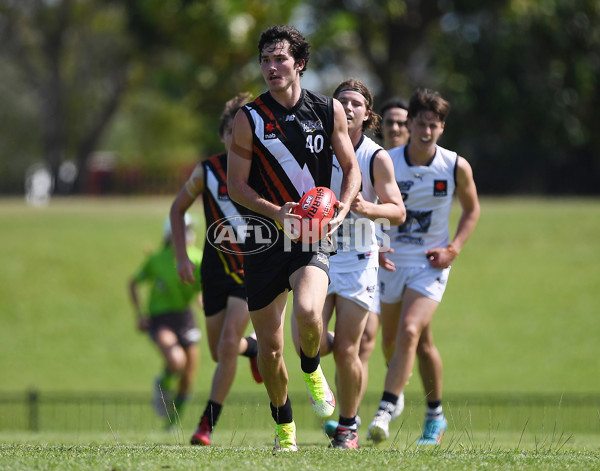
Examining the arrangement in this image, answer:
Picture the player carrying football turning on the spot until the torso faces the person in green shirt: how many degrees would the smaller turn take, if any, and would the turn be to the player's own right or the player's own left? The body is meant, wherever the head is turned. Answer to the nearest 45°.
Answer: approximately 180°

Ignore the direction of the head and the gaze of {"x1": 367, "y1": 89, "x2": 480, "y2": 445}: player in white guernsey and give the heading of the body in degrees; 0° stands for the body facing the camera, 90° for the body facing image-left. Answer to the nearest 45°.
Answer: approximately 0°

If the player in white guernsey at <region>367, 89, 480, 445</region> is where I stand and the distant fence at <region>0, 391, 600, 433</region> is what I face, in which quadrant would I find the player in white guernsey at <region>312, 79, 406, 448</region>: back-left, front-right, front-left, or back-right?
back-left

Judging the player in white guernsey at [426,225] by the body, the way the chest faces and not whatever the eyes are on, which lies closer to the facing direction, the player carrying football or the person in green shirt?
the player carrying football

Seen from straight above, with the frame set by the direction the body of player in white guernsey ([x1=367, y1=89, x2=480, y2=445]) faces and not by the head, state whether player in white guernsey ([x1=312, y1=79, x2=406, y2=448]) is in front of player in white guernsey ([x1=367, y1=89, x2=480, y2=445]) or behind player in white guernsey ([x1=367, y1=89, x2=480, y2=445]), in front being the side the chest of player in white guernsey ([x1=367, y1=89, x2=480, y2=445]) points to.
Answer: in front

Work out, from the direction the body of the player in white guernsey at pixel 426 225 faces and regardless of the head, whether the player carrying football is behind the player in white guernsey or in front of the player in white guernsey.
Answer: in front

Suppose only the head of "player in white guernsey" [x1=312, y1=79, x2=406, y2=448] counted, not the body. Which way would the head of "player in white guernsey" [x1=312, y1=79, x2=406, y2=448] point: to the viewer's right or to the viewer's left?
to the viewer's left

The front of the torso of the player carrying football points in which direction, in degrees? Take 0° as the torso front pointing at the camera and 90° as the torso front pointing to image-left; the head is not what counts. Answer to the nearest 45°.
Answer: approximately 0°

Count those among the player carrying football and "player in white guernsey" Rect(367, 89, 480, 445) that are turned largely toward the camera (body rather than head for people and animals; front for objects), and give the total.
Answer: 2

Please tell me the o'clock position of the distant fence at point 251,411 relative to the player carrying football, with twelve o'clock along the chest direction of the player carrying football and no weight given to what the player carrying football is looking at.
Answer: The distant fence is roughly at 6 o'clock from the player carrying football.
